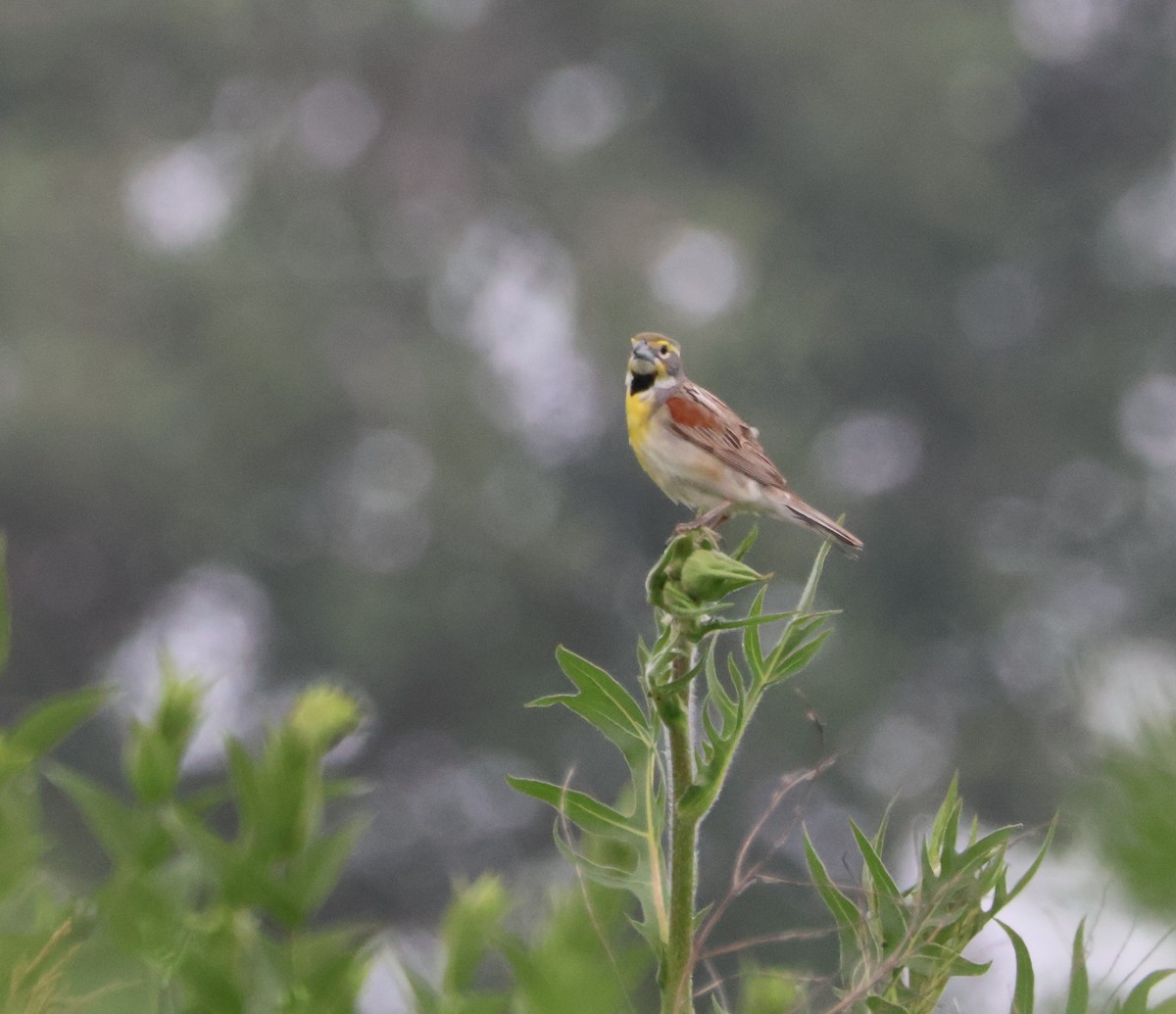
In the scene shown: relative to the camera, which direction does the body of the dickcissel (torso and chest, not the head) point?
to the viewer's left

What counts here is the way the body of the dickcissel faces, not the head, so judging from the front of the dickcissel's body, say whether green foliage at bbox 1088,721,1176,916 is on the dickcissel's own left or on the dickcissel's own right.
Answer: on the dickcissel's own left

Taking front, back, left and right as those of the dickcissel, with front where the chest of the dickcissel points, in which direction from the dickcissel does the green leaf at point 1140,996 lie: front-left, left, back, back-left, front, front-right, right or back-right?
left

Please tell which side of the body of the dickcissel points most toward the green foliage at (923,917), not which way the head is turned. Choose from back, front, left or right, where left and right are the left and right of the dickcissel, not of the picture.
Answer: left
